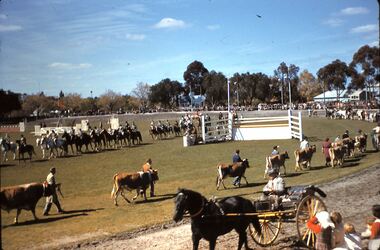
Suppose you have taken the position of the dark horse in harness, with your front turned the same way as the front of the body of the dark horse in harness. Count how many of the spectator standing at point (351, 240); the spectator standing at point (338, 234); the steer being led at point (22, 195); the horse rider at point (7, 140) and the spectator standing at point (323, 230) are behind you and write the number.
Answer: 3

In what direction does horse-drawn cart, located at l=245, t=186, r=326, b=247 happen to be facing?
to the viewer's left

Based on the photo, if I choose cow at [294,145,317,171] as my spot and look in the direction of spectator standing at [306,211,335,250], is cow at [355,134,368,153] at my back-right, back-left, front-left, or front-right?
back-left

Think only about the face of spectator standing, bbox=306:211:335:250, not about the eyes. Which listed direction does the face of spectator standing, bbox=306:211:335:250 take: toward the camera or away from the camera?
away from the camera

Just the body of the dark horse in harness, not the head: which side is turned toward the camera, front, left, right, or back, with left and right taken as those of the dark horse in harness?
left

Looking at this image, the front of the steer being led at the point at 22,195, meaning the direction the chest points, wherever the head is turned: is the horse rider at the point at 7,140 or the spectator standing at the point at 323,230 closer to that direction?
the spectator standing

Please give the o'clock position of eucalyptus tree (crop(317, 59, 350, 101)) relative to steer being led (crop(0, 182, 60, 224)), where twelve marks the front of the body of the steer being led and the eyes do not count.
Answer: The eucalyptus tree is roughly at 11 o'clock from the steer being led.
